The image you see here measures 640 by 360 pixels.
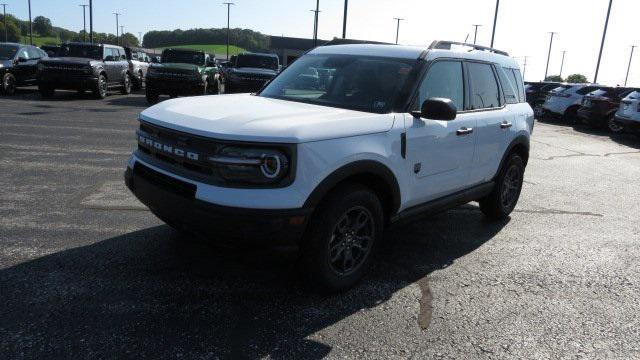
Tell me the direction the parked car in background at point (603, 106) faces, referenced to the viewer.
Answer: facing away from the viewer and to the right of the viewer

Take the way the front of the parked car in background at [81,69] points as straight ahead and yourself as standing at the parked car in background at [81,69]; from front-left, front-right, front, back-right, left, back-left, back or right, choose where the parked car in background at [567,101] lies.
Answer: back-left

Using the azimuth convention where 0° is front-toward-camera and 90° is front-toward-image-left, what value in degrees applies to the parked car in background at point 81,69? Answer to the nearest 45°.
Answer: approximately 45°

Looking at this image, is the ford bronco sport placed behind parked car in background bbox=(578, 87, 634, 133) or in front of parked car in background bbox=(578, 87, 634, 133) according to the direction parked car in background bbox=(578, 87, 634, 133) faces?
behind

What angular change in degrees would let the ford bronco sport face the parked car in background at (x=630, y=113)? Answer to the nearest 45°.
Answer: approximately 180°

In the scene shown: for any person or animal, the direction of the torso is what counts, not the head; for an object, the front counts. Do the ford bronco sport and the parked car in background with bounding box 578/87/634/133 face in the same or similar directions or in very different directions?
very different directions

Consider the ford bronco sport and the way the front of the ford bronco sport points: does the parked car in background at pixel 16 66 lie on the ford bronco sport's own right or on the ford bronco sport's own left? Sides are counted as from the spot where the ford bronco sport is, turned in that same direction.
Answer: on the ford bronco sport's own right

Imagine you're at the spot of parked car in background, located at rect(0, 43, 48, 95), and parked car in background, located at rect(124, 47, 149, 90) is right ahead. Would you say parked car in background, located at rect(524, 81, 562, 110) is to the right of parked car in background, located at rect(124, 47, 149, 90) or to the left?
right

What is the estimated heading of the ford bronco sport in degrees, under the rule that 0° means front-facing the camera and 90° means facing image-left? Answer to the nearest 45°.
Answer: approximately 45°

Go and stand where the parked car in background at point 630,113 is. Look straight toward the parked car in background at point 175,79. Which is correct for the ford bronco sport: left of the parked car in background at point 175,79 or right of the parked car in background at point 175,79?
left

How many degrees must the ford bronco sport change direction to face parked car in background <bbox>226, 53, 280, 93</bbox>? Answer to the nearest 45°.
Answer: approximately 135° to its right
